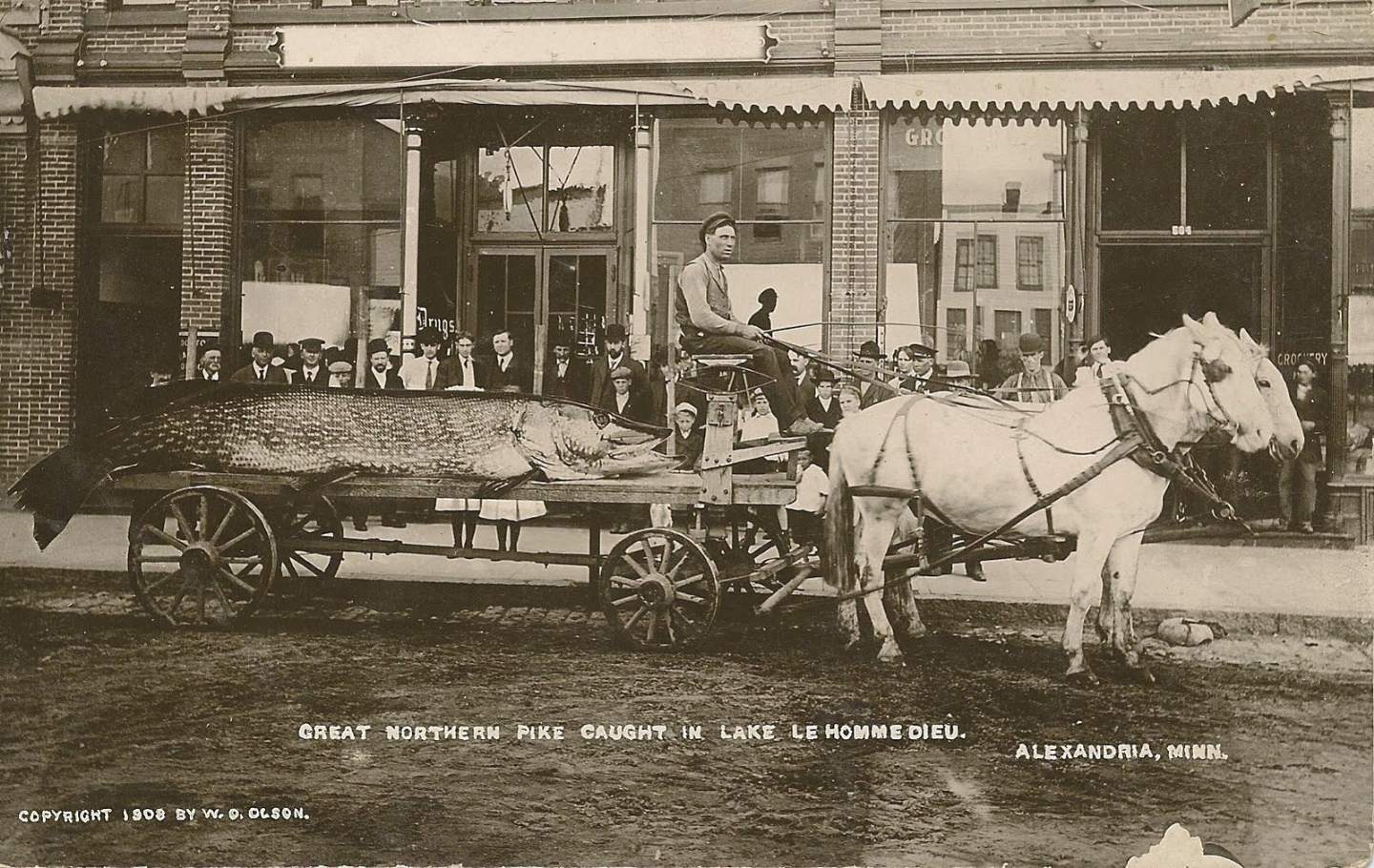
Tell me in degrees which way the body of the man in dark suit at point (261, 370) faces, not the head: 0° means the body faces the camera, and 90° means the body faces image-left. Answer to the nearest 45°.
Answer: approximately 0°

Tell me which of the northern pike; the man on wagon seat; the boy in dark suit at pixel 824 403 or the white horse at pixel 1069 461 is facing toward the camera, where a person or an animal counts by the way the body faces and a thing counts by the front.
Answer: the boy in dark suit

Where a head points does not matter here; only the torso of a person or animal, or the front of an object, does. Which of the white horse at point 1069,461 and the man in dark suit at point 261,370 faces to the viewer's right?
the white horse

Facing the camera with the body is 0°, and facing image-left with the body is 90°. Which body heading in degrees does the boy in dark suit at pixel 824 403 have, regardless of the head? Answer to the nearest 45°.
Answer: approximately 0°

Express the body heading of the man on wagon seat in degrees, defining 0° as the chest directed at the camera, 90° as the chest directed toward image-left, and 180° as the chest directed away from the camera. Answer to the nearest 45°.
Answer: approximately 270°

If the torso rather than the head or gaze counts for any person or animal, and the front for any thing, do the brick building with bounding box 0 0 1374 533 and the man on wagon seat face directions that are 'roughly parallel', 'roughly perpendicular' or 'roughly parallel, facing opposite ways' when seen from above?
roughly perpendicular
